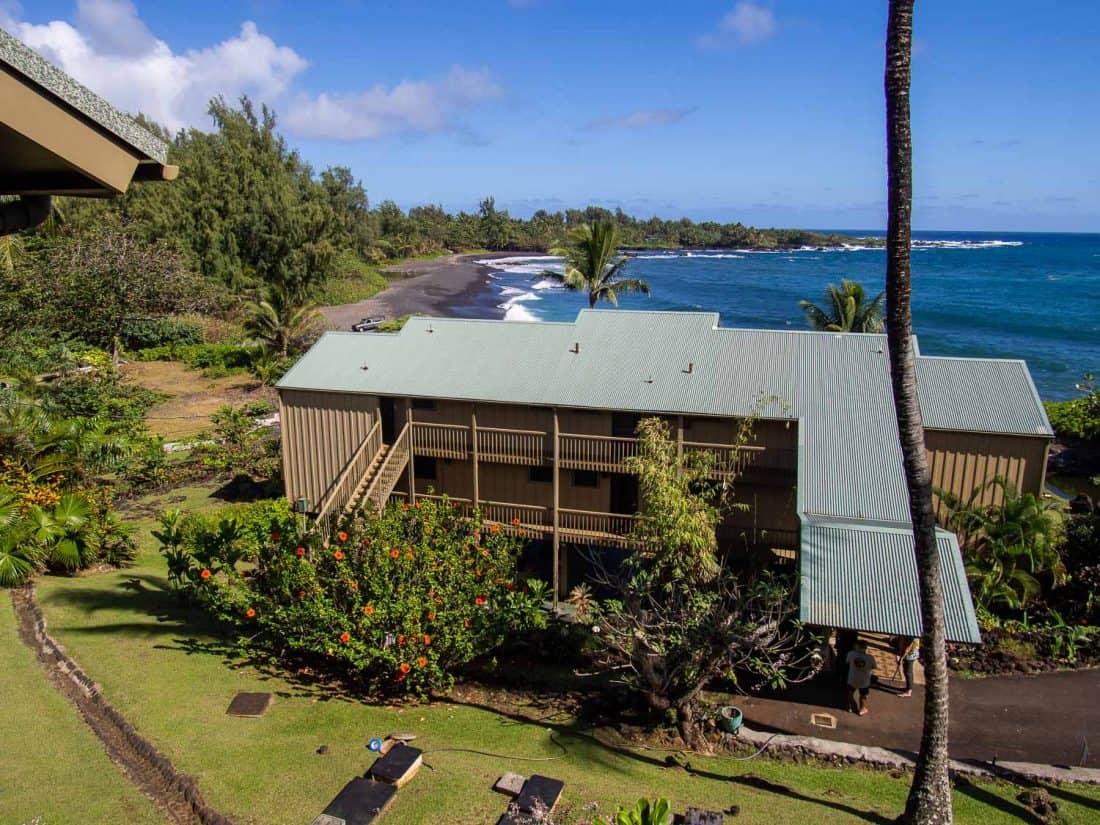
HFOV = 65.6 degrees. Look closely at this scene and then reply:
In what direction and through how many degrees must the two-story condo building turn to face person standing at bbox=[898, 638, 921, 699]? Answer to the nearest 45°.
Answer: approximately 45° to its left

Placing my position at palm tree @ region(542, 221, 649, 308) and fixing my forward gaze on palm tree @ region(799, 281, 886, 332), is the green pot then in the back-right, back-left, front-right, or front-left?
front-right

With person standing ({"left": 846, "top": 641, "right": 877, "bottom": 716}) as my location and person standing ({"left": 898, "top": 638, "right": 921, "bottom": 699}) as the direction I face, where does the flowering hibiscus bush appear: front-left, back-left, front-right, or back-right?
back-left

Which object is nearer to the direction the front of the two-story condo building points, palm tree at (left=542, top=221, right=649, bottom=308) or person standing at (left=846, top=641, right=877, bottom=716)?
the person standing

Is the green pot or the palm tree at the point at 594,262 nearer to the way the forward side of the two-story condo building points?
the green pot

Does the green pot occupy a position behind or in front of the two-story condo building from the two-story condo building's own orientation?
in front

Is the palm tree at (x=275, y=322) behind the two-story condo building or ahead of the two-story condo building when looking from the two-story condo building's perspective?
behind

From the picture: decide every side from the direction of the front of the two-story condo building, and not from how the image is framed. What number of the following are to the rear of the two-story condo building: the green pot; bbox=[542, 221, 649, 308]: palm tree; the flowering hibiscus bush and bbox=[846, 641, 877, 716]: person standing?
1

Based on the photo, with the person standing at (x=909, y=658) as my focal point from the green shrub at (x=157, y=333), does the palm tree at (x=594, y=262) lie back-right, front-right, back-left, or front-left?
front-left

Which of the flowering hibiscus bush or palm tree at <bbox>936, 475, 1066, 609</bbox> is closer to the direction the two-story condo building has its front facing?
the flowering hibiscus bush

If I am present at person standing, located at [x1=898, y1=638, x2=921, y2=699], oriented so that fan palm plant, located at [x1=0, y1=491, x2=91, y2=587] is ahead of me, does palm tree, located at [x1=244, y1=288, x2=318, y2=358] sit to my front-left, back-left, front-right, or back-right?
front-right

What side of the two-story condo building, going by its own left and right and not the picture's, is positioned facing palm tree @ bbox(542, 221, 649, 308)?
back

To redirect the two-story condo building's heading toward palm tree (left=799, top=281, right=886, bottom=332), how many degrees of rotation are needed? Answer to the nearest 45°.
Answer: approximately 135° to its left

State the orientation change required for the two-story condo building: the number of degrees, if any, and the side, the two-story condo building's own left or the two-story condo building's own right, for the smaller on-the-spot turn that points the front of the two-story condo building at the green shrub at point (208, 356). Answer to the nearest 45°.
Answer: approximately 135° to the two-story condo building's own right

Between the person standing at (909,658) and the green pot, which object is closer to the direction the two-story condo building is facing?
the green pot

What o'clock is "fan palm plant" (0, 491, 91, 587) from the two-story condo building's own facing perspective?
The fan palm plant is roughly at 2 o'clock from the two-story condo building.

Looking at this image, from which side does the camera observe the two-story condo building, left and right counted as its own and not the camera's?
front

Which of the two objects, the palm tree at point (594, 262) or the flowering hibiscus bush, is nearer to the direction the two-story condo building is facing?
the flowering hibiscus bush
